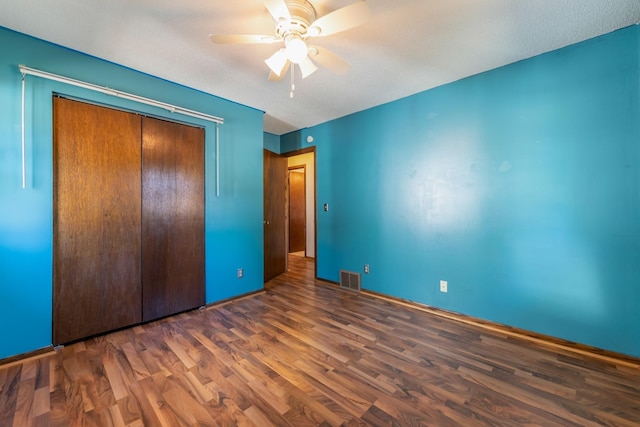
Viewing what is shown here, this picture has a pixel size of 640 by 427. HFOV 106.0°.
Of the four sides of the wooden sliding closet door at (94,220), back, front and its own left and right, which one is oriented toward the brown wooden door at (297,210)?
left

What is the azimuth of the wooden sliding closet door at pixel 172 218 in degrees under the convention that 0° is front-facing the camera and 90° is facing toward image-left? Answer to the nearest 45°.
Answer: approximately 315°

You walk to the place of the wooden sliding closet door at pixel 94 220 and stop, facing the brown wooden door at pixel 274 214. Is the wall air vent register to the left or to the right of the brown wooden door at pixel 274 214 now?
right

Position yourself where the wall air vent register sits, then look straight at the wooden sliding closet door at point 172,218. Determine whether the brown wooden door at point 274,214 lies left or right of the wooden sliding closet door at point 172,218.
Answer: right

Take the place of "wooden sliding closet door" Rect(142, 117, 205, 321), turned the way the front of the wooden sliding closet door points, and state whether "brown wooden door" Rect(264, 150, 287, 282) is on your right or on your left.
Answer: on your left

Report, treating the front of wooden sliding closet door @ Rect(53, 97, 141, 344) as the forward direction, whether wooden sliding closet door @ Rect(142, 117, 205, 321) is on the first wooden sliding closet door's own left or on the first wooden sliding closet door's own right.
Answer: on the first wooden sliding closet door's own left

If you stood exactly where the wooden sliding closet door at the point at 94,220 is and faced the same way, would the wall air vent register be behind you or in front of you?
in front

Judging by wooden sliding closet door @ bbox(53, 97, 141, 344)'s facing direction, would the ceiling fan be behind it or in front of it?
in front

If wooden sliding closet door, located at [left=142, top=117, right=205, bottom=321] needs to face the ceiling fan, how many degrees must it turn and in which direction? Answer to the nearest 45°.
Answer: approximately 45° to its right

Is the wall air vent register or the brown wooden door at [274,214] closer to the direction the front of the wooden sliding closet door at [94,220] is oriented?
the wall air vent register

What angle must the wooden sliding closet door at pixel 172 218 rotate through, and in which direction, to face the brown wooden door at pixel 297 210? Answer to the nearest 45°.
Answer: approximately 90° to its left

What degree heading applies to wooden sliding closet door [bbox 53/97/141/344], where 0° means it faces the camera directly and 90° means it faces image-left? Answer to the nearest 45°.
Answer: approximately 315°

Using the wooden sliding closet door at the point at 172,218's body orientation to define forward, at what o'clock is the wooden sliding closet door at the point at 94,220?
the wooden sliding closet door at the point at 94,220 is roughly at 4 o'clock from the wooden sliding closet door at the point at 172,218.
